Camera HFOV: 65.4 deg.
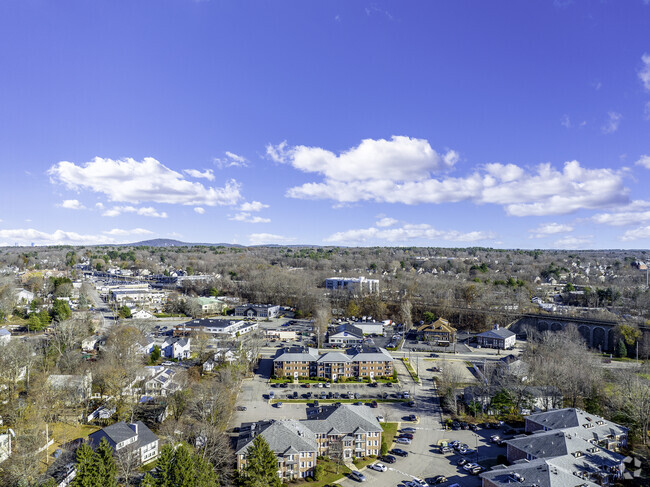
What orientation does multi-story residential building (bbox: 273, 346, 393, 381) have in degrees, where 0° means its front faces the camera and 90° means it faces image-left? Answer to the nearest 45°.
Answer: approximately 0°

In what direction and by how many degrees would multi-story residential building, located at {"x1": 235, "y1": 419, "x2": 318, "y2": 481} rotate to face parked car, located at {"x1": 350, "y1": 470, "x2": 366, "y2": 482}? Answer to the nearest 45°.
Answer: approximately 90° to its left

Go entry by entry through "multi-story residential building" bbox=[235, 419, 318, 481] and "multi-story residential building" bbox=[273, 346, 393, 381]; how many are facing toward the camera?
2

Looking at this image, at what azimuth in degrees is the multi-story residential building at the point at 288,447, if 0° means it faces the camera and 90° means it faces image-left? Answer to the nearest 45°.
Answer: approximately 0°

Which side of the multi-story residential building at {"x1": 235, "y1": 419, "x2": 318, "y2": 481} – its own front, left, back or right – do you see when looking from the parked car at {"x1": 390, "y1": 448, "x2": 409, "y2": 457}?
left

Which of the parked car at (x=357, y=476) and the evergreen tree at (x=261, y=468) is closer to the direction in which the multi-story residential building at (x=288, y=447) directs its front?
the evergreen tree

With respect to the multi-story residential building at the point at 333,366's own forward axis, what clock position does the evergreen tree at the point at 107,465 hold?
The evergreen tree is roughly at 1 o'clock from the multi-story residential building.

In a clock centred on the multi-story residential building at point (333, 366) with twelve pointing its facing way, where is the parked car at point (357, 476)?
The parked car is roughly at 12 o'clock from the multi-story residential building.

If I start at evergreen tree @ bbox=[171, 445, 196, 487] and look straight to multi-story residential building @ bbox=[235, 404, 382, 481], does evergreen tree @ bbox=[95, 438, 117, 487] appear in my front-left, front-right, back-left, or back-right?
back-left

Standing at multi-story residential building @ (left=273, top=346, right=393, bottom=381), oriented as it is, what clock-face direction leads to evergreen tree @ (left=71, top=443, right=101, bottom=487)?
The evergreen tree is roughly at 1 o'clock from the multi-story residential building.
